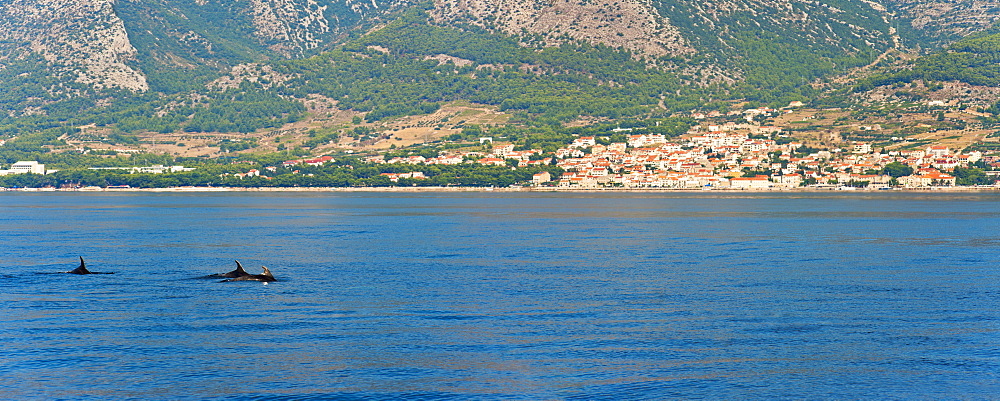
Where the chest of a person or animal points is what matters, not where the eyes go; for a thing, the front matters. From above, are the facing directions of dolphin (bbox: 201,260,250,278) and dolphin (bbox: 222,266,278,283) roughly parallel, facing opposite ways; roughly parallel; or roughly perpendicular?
roughly parallel
